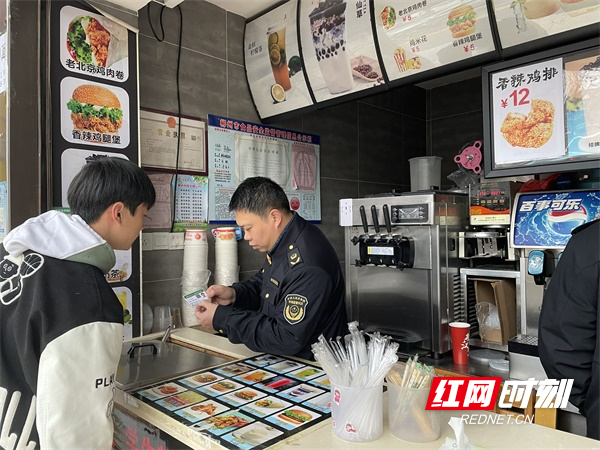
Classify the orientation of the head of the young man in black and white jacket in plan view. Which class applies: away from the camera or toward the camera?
away from the camera

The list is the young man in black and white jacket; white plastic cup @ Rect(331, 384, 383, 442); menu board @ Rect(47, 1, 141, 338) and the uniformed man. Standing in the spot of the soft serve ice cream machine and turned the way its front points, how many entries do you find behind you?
0

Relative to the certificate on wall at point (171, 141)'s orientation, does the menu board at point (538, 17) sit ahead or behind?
ahead

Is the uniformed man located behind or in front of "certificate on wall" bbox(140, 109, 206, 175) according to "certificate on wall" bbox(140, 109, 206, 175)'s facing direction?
in front

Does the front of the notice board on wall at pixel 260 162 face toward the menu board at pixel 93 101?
no

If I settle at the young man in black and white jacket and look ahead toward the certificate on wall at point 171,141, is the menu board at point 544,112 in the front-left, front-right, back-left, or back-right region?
front-right

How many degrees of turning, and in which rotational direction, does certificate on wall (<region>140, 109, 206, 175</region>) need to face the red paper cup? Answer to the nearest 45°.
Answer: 0° — it already faces it

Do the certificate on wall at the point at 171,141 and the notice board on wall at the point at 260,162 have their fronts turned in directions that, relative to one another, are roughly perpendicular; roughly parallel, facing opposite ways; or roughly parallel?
roughly parallel

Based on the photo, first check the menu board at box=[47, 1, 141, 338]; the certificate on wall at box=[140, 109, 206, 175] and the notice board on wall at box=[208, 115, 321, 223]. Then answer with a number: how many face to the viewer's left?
0

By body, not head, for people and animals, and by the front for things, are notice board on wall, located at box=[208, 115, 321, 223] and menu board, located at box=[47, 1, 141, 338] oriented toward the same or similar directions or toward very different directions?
same or similar directions

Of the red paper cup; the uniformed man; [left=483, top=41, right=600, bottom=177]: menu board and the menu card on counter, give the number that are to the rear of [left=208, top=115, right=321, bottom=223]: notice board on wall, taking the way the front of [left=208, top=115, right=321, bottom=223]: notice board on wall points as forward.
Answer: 0

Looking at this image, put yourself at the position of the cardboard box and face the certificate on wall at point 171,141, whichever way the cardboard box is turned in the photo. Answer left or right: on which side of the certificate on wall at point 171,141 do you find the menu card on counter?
left

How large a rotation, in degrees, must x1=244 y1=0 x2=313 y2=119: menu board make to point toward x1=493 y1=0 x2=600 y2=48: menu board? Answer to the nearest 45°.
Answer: approximately 90° to its left

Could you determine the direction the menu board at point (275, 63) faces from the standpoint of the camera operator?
facing the viewer and to the left of the viewer

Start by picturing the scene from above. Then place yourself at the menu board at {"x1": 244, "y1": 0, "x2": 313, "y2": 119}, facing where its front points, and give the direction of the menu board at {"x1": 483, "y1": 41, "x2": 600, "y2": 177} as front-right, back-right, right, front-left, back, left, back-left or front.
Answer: left
